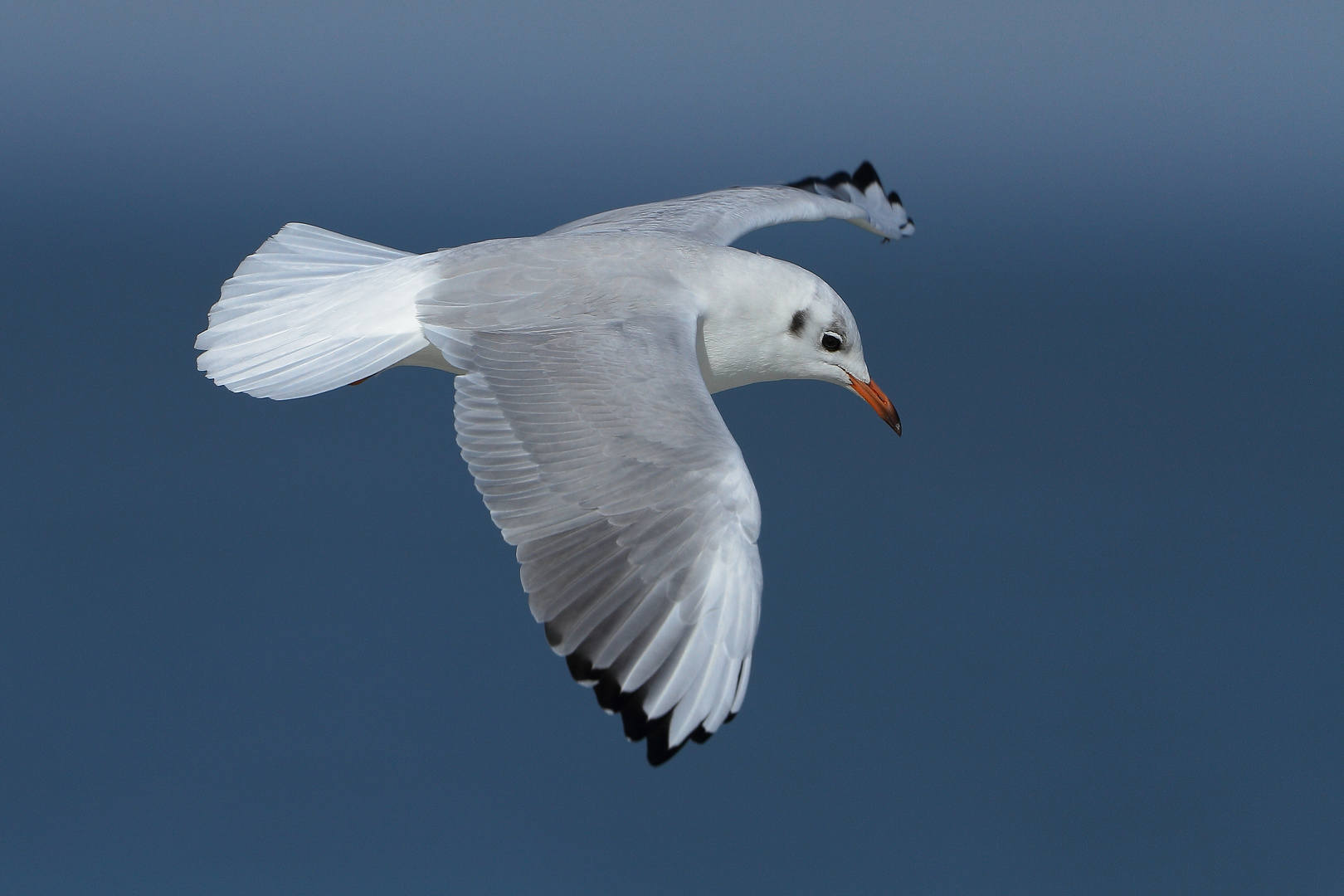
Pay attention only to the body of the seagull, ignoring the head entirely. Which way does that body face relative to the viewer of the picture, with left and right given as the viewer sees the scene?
facing to the right of the viewer
